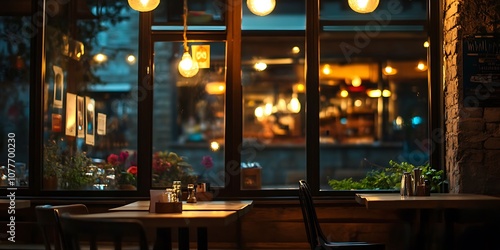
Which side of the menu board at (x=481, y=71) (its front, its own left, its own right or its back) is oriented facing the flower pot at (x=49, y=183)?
right

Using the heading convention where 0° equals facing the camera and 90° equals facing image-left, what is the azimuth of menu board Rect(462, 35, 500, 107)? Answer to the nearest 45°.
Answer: approximately 0°

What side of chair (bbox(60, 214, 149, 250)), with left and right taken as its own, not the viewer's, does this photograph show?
back

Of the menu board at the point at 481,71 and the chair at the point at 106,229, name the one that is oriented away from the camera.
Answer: the chair

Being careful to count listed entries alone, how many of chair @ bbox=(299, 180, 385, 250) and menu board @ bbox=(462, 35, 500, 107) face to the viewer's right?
1

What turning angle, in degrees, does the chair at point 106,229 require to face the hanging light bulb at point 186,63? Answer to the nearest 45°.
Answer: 0° — it already faces it

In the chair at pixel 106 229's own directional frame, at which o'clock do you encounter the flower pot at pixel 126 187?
The flower pot is roughly at 12 o'clock from the chair.

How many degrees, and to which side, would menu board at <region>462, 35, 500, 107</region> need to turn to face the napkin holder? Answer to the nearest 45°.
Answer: approximately 45° to its right

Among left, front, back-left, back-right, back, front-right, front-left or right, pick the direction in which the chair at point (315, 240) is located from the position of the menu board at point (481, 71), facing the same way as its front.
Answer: front-right

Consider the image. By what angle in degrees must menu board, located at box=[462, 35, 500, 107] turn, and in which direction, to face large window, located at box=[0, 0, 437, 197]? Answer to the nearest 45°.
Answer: approximately 90° to its right

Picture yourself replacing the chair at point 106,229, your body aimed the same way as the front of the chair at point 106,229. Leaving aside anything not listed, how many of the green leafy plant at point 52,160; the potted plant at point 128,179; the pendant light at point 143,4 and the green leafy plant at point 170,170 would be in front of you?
4

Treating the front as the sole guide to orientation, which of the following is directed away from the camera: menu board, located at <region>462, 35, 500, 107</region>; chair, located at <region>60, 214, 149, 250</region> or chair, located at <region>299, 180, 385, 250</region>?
chair, located at <region>60, 214, 149, 250</region>
